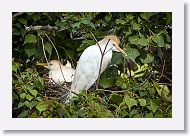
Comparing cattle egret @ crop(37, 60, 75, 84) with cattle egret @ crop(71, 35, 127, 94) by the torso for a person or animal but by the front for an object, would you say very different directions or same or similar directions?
very different directions

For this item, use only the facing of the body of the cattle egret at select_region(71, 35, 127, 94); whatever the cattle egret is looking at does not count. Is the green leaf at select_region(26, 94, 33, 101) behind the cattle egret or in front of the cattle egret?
behind

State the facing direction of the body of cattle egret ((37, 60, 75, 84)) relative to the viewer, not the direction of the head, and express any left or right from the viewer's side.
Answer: facing to the left of the viewer

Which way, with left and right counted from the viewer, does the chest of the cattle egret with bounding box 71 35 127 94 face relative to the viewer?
facing to the right of the viewer

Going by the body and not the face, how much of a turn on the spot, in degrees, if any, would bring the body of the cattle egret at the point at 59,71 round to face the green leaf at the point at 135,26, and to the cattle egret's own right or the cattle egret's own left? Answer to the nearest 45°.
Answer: approximately 180°

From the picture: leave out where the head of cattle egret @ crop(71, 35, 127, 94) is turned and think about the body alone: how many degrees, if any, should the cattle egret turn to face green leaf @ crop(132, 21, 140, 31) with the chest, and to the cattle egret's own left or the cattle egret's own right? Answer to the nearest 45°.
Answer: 0° — it already faces it

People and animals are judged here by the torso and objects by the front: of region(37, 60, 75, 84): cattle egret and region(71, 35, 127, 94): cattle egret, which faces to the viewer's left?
region(37, 60, 75, 84): cattle egret

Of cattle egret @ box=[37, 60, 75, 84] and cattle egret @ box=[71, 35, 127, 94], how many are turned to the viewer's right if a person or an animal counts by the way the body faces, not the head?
1
